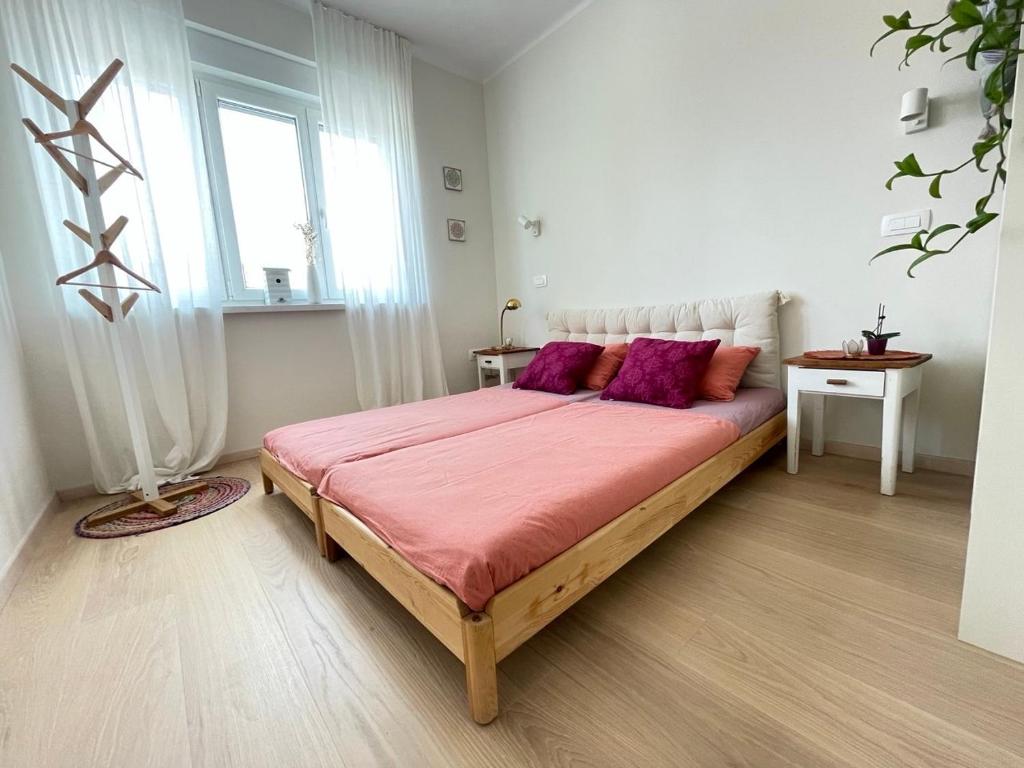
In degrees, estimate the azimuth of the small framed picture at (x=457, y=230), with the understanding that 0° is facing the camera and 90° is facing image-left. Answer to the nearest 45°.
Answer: approximately 315°

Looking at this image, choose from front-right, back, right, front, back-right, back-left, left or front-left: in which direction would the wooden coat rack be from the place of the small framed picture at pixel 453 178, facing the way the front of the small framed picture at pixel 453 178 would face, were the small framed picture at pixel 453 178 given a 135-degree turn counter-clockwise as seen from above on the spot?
back-left

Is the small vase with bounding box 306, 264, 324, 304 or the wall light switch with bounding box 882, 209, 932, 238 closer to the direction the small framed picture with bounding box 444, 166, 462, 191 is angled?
the wall light switch

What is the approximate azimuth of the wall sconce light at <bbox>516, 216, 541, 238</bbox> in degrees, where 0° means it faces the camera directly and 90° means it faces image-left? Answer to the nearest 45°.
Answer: approximately 45°

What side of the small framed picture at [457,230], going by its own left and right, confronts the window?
right

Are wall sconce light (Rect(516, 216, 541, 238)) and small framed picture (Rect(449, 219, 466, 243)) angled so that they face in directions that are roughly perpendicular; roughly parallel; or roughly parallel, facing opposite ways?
roughly perpendicular

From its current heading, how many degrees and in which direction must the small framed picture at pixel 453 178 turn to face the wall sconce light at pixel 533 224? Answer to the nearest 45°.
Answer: approximately 45° to its left

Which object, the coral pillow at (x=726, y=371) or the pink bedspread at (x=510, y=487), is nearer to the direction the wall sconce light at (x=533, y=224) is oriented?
the pink bedspread
